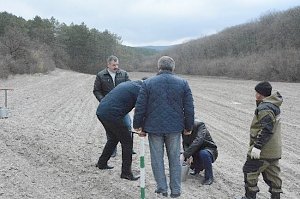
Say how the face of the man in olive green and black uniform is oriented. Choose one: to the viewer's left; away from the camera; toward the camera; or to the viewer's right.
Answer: to the viewer's left

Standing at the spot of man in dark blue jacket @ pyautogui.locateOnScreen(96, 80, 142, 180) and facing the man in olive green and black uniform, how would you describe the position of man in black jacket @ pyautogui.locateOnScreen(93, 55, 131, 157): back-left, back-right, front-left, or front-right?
back-left

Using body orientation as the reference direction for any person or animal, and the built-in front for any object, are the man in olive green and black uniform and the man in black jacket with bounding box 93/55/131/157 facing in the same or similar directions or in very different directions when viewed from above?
very different directions

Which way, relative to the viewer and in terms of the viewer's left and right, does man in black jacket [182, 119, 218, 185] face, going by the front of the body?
facing to the left of the viewer

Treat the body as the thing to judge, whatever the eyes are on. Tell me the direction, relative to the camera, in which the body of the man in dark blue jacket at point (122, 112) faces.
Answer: to the viewer's right

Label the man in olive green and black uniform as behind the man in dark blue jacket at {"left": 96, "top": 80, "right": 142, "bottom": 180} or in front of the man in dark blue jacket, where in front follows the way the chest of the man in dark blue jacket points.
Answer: in front

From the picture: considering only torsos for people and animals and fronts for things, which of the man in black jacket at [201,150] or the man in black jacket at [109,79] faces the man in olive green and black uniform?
the man in black jacket at [109,79]

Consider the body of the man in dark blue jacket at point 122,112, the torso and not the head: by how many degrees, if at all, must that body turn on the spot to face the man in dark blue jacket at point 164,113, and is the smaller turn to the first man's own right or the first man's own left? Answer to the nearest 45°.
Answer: approximately 45° to the first man's own right

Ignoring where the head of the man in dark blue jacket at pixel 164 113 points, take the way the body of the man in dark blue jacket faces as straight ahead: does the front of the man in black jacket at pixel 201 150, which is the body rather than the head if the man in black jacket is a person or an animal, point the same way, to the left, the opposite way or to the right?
to the left

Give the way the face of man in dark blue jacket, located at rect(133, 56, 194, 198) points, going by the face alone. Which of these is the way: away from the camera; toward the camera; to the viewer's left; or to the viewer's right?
away from the camera

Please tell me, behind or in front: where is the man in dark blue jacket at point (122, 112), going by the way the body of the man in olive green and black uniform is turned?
in front

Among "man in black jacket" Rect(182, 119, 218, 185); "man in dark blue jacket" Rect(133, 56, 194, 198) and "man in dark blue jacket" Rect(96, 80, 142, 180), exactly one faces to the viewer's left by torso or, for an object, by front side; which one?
the man in black jacket

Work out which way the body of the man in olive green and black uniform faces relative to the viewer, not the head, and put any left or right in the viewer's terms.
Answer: facing to the left of the viewer

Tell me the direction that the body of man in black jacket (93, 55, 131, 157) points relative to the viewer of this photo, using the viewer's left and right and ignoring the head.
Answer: facing the viewer and to the right of the viewer

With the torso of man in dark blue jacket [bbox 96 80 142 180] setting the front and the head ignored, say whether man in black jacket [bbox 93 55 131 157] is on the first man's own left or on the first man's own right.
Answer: on the first man's own left

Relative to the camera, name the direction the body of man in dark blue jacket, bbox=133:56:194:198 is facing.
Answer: away from the camera
